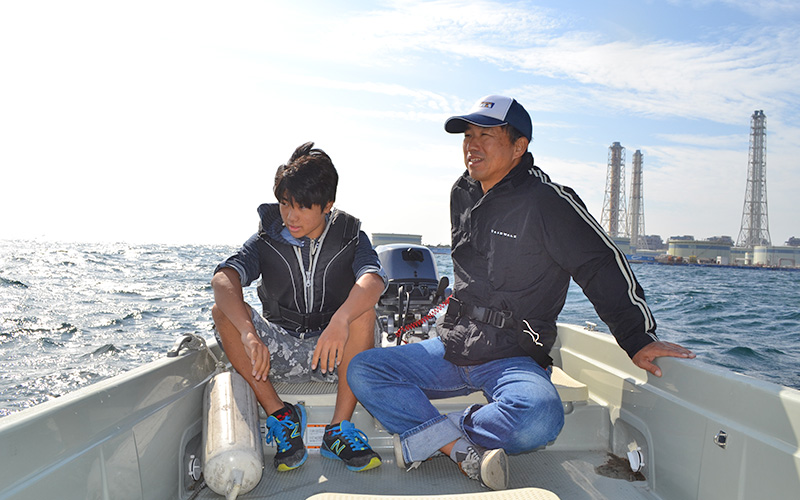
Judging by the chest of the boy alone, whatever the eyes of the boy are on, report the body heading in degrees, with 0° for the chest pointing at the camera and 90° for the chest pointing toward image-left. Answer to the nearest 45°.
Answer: approximately 0°

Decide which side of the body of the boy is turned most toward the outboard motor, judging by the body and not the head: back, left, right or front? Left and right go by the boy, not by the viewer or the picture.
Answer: back

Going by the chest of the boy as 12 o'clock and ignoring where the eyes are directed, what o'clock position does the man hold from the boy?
The man is roughly at 10 o'clock from the boy.

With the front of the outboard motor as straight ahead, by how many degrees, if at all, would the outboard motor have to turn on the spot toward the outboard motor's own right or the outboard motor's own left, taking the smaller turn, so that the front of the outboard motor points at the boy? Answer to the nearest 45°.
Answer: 0° — it already faces them

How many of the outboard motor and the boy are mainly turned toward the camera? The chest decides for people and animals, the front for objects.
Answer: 2

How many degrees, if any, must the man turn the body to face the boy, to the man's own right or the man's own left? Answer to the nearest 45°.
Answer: approximately 45° to the man's own right
